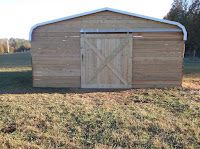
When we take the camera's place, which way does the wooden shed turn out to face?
facing the viewer
